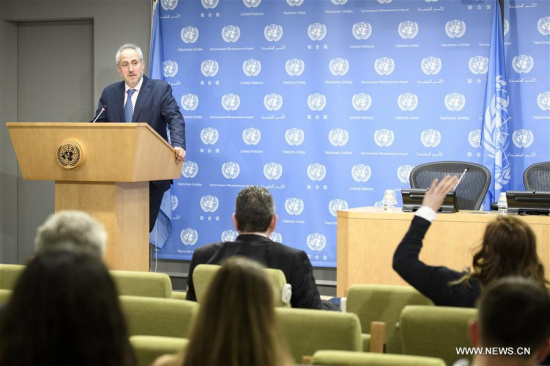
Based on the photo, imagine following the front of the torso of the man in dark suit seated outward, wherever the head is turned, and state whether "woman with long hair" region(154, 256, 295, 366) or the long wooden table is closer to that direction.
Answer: the long wooden table

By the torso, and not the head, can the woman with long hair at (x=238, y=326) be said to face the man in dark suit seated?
yes

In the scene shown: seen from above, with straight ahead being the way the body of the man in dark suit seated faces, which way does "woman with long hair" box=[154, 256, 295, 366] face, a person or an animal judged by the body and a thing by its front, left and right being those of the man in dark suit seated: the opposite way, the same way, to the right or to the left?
the same way

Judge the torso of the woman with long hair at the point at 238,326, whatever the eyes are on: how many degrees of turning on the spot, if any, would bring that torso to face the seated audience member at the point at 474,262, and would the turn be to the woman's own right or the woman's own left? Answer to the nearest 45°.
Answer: approximately 45° to the woman's own right

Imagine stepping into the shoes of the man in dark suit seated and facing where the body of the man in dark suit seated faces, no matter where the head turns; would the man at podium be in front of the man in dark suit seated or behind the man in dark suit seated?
in front

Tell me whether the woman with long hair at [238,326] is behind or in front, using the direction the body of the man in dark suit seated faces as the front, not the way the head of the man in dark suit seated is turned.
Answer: behind

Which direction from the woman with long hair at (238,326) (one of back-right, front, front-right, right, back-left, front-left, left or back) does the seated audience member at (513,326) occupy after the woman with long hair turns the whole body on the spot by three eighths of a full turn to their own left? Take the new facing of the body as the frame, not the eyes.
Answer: back-left

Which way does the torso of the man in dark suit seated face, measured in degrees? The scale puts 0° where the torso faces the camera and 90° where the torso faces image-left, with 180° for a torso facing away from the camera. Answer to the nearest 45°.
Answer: approximately 180°

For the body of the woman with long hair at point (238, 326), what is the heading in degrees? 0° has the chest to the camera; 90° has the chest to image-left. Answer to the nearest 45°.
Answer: approximately 180°

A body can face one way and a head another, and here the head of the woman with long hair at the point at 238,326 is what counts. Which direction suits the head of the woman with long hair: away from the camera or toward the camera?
away from the camera

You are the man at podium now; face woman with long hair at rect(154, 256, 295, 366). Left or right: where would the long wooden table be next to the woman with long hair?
left

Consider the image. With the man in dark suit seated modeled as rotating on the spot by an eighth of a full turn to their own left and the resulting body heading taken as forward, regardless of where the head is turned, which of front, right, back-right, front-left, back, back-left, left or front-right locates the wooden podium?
front

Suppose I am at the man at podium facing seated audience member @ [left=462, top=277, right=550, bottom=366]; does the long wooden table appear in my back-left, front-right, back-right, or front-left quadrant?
front-left

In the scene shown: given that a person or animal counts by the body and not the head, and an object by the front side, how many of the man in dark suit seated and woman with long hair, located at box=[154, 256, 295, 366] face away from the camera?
2

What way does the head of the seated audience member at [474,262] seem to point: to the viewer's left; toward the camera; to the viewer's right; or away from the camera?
away from the camera

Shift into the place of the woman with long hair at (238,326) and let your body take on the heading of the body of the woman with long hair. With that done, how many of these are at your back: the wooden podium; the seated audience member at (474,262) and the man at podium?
0
